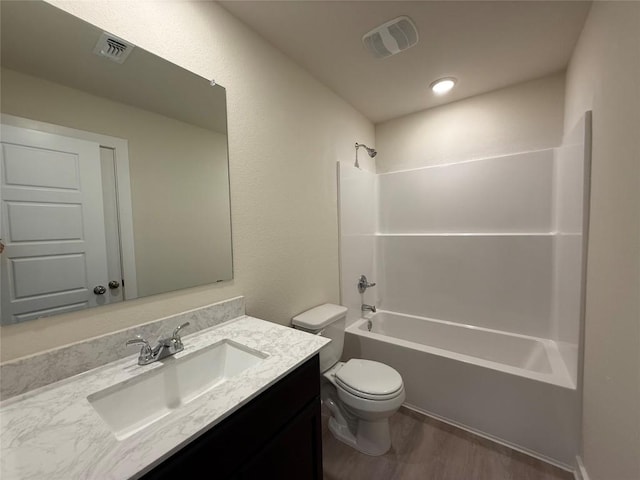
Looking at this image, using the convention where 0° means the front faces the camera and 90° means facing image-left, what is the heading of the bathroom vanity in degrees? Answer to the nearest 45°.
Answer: approximately 315°

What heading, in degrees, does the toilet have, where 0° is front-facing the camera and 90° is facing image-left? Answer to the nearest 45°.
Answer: approximately 315°

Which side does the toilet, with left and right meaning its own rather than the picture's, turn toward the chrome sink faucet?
right
